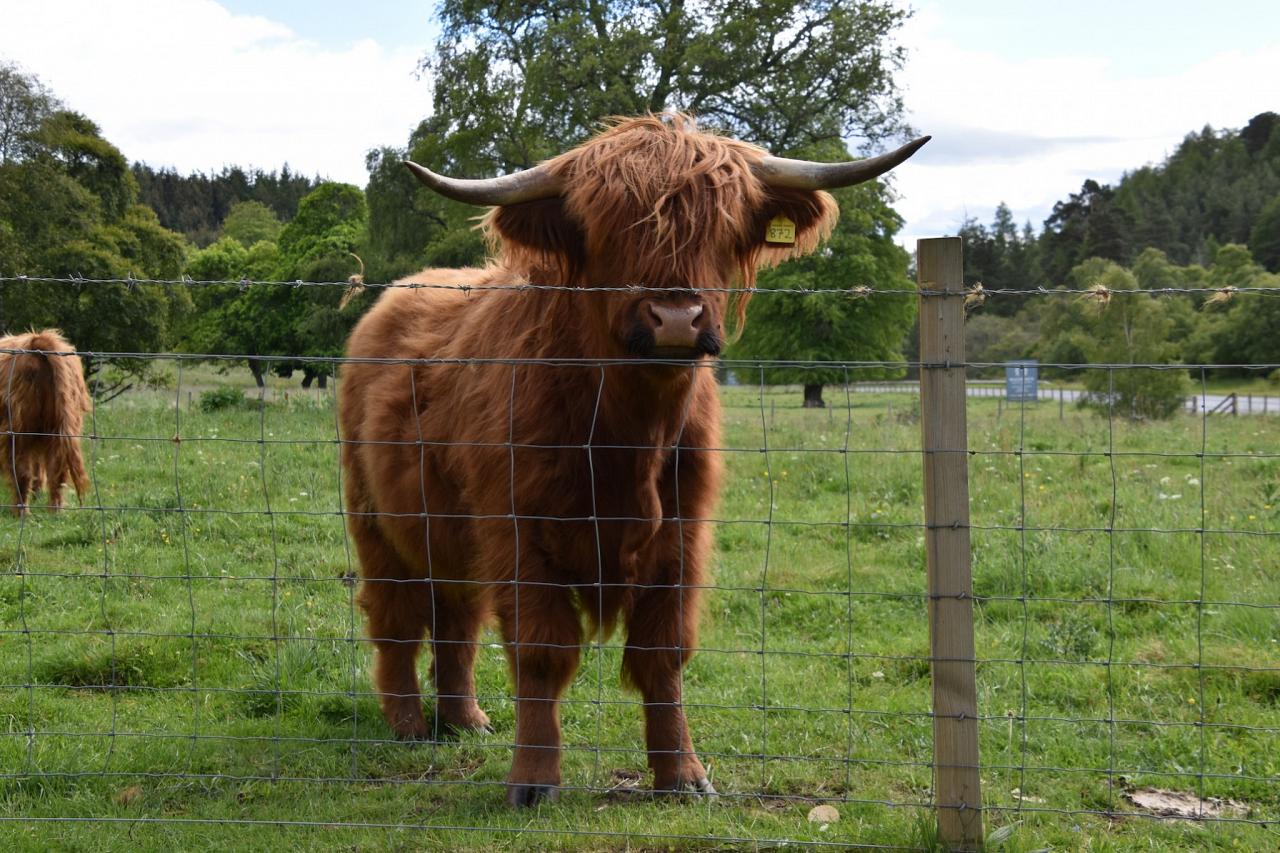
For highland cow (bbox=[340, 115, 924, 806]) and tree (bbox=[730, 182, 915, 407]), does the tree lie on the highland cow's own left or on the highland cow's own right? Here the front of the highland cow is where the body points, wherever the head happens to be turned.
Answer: on the highland cow's own left

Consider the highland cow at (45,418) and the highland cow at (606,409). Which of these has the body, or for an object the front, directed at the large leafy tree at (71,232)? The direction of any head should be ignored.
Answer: the highland cow at (45,418)

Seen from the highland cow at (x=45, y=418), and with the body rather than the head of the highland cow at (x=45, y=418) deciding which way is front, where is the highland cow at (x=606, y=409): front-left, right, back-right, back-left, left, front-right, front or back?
back

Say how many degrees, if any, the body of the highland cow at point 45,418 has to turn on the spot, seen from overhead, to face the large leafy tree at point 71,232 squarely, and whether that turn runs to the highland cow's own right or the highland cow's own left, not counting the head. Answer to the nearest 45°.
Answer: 0° — it already faces it

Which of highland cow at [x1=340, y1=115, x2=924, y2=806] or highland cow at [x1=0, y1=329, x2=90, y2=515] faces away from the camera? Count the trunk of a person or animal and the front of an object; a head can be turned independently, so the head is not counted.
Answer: highland cow at [x1=0, y1=329, x2=90, y2=515]

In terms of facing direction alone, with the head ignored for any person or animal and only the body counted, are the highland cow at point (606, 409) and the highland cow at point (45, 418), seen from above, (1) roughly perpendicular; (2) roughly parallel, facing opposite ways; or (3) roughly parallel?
roughly parallel, facing opposite ways

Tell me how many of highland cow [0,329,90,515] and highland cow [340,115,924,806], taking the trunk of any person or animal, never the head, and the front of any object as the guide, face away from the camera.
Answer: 1

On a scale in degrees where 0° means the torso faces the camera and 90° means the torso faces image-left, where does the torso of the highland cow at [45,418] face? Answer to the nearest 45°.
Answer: approximately 180°

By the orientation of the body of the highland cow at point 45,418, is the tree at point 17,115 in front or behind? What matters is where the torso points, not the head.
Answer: in front

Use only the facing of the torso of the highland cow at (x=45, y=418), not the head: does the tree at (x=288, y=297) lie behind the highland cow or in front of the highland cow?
in front

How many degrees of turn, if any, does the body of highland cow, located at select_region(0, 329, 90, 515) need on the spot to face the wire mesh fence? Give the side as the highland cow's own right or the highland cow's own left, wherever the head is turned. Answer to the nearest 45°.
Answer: approximately 180°
